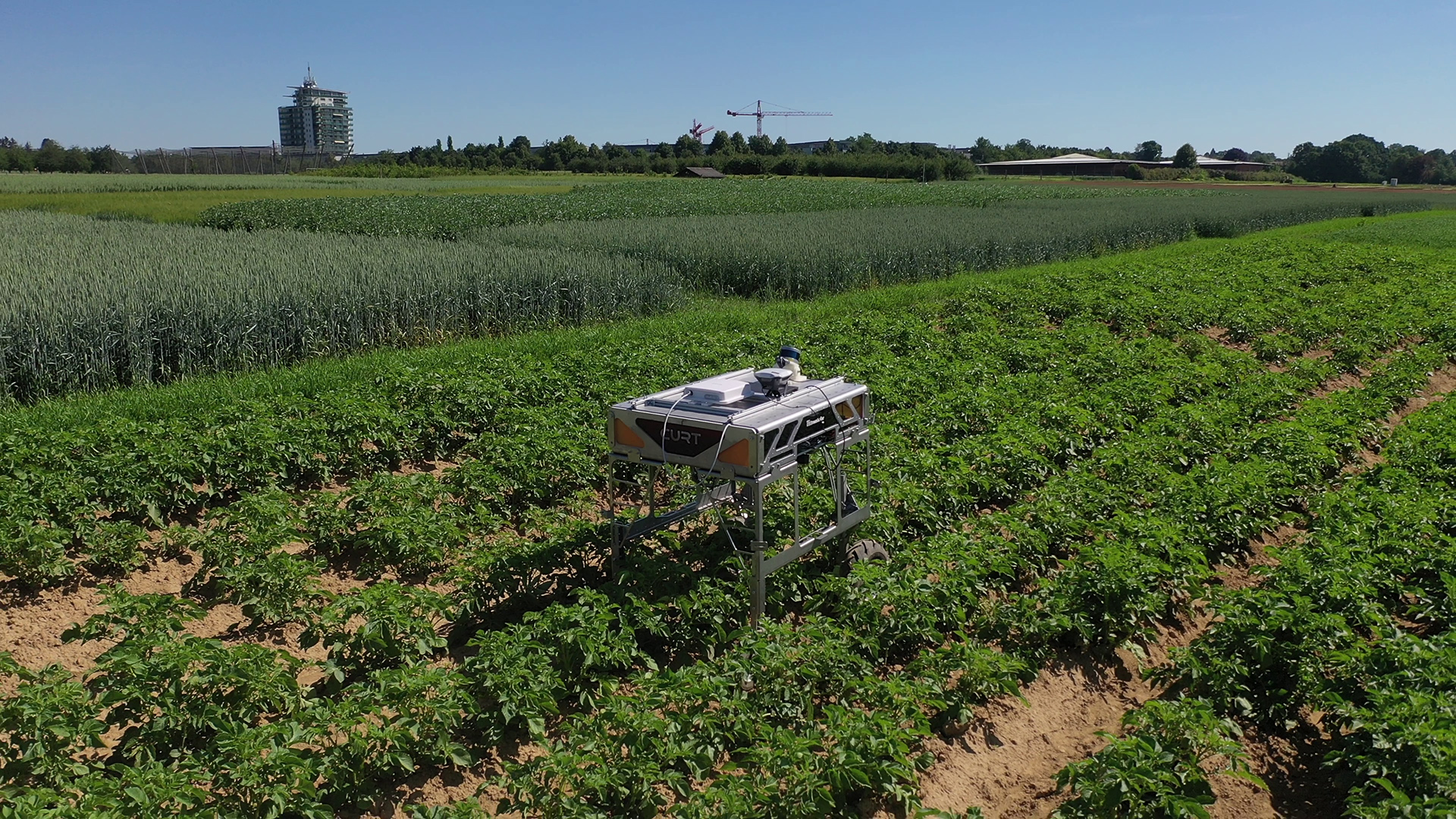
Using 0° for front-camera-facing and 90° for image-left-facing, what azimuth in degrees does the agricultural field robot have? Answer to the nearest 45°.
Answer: approximately 45°
